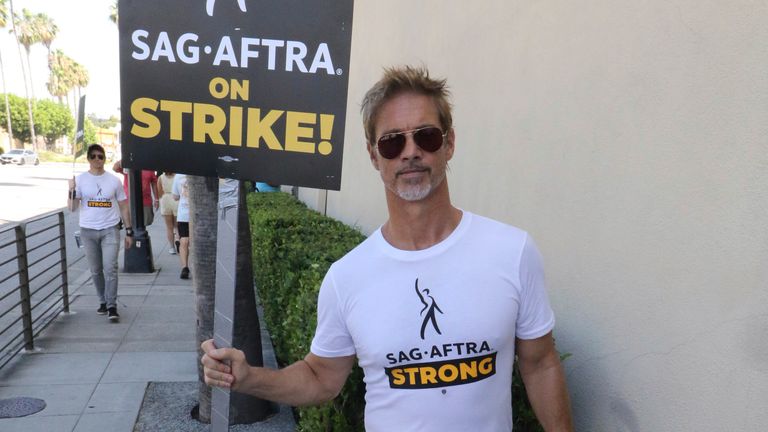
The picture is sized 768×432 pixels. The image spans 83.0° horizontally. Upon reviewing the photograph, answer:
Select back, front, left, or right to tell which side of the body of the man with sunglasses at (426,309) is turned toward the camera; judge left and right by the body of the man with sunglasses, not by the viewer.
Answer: front

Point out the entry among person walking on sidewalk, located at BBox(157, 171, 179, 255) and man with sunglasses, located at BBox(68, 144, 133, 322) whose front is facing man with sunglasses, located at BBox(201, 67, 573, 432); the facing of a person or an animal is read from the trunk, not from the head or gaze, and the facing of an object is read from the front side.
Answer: man with sunglasses, located at BBox(68, 144, 133, 322)

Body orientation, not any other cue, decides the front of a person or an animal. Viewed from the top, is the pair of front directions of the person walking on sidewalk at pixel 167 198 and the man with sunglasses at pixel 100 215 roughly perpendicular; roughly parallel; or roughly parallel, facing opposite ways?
roughly parallel, facing opposite ways

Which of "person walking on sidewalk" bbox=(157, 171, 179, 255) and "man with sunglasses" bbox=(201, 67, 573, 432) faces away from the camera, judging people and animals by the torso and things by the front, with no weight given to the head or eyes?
the person walking on sidewalk

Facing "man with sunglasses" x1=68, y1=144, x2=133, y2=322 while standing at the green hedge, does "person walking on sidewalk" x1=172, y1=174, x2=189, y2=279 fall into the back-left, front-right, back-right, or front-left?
front-right

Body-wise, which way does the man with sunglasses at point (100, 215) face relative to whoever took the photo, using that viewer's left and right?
facing the viewer

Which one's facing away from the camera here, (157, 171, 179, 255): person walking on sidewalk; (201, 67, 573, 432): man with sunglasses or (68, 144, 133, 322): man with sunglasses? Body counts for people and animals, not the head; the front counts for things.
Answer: the person walking on sidewalk

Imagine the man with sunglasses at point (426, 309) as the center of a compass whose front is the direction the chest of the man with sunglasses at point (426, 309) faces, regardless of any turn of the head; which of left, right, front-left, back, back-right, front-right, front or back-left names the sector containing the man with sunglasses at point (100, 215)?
back-right

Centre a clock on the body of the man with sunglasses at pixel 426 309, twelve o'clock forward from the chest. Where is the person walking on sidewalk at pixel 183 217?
The person walking on sidewalk is roughly at 5 o'clock from the man with sunglasses.

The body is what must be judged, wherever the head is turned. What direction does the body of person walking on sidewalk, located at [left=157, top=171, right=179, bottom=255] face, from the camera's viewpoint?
away from the camera

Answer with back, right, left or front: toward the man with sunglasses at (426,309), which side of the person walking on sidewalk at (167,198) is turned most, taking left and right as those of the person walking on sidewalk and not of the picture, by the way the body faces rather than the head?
back

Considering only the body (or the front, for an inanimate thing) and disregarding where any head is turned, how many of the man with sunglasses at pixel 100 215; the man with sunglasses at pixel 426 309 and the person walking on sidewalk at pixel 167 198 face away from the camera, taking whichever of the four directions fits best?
1

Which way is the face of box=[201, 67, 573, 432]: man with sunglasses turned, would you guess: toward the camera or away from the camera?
toward the camera

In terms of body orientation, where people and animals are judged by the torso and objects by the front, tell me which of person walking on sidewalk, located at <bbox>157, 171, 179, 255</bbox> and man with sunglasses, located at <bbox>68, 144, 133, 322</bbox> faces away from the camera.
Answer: the person walking on sidewalk
